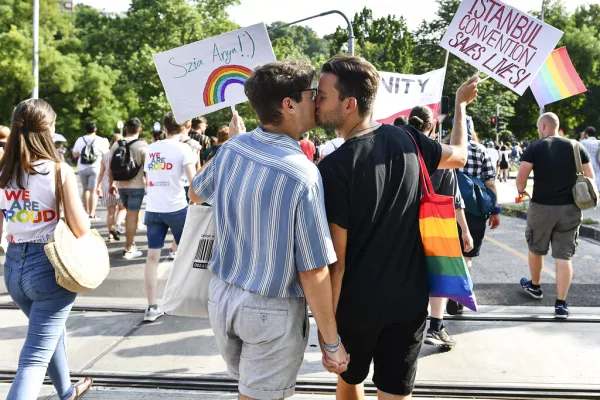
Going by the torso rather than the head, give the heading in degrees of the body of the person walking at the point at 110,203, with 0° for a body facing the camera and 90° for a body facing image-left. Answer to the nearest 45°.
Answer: approximately 180°

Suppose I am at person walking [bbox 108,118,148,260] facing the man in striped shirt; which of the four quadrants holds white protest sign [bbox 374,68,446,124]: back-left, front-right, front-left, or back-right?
front-left

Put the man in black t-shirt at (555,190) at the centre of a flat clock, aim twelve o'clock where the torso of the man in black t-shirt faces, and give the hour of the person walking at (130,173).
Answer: The person walking is roughly at 9 o'clock from the man in black t-shirt.

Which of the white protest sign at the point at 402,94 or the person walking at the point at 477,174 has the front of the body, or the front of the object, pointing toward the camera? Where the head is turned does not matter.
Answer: the white protest sign

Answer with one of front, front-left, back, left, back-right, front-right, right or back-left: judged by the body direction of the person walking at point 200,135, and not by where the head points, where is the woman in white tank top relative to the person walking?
back

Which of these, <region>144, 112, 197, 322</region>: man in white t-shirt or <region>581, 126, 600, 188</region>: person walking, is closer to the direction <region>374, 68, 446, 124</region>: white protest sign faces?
the man in white t-shirt

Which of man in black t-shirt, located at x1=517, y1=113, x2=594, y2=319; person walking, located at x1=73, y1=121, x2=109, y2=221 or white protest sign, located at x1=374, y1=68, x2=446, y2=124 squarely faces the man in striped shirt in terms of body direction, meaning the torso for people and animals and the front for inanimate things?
the white protest sign

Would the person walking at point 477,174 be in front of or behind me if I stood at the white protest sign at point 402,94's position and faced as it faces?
in front

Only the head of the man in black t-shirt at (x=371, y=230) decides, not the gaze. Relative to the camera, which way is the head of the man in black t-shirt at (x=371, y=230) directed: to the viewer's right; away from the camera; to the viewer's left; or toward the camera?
to the viewer's left

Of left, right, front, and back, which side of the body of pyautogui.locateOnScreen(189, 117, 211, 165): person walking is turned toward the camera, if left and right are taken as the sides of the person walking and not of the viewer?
back

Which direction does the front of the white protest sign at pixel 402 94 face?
toward the camera

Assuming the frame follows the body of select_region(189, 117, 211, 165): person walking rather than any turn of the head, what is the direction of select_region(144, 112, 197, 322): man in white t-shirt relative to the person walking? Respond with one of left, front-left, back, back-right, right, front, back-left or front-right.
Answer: back

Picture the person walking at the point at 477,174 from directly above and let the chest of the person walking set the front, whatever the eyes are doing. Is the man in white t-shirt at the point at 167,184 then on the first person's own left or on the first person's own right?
on the first person's own left
